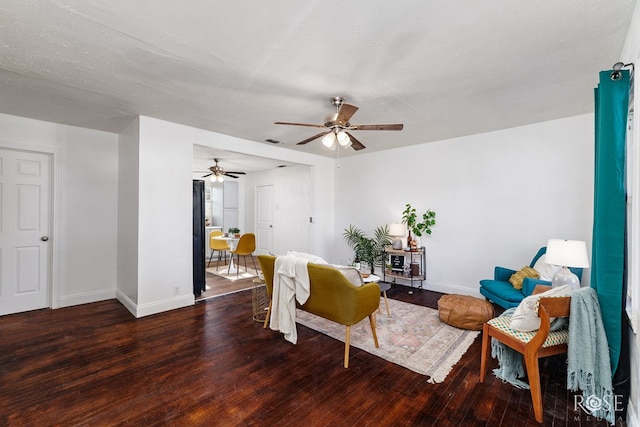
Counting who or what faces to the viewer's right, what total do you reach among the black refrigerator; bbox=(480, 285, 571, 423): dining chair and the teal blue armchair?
1

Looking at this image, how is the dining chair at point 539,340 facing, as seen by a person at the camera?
facing away from the viewer and to the left of the viewer

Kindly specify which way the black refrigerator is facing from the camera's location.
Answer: facing to the right of the viewer

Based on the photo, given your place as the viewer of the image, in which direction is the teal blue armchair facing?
facing the viewer and to the left of the viewer

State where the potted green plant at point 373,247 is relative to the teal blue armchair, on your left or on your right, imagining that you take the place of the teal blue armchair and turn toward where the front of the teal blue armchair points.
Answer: on your right

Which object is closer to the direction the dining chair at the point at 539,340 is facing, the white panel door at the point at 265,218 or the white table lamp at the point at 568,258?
the white panel door

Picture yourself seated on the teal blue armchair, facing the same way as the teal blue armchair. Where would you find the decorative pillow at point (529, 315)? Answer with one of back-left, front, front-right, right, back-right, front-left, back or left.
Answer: front-left

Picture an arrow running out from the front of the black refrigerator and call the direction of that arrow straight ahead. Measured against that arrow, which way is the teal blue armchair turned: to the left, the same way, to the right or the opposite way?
the opposite way

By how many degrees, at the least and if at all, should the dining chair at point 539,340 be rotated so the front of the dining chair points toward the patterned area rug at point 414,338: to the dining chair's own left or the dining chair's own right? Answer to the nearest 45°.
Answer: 0° — it already faces it

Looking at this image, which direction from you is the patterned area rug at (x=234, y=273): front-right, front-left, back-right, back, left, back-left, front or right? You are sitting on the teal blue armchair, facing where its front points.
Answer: front-right

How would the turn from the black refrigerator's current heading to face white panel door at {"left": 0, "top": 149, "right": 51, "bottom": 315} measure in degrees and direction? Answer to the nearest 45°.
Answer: approximately 180°

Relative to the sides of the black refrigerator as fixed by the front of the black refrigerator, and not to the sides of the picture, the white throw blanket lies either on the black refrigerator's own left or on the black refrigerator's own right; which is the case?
on the black refrigerator's own right

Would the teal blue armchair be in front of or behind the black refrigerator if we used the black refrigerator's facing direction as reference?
in front

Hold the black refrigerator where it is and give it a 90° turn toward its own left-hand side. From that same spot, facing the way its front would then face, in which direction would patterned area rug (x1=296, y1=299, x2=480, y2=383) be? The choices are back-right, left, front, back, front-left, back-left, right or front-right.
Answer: back-right
